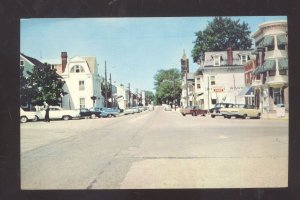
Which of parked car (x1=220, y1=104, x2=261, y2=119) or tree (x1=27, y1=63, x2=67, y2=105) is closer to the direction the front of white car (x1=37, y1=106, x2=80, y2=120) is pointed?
the tree

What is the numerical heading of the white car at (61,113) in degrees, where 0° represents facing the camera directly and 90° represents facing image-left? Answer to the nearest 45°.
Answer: approximately 90°

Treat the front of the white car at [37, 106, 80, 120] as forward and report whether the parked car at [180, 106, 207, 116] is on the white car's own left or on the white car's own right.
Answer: on the white car's own right

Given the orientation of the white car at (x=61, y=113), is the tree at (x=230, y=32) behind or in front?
behind
